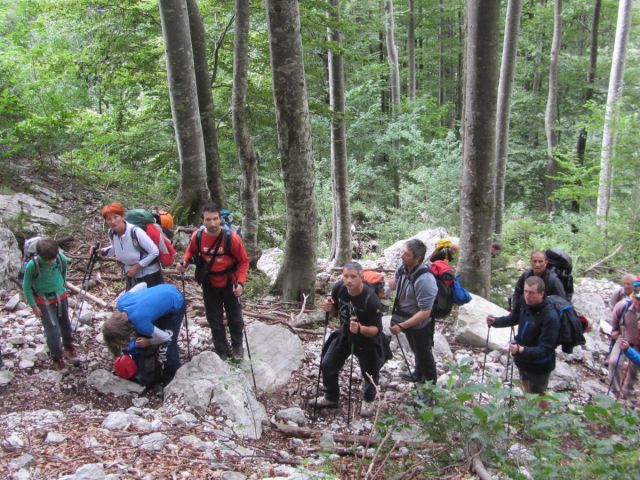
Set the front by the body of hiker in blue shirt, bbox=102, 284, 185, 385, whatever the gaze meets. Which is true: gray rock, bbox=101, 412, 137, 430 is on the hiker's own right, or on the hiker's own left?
on the hiker's own left

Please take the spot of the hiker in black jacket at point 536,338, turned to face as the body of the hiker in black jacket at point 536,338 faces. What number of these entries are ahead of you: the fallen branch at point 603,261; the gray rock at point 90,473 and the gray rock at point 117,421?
2

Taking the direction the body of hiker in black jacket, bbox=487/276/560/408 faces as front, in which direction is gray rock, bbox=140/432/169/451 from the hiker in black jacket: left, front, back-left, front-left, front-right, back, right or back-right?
front

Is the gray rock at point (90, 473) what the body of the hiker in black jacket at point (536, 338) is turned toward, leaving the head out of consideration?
yes

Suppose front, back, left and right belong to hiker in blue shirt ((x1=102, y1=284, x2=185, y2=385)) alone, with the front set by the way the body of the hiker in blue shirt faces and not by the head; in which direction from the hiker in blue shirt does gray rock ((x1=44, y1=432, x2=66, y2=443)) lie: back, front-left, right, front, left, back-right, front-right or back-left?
front-left

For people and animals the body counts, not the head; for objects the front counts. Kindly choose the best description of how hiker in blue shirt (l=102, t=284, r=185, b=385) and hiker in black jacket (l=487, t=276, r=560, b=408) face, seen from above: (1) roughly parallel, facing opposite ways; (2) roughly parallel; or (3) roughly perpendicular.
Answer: roughly parallel

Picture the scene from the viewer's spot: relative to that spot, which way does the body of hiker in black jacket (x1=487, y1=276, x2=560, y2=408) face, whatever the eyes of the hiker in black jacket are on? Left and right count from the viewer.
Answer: facing the viewer and to the left of the viewer

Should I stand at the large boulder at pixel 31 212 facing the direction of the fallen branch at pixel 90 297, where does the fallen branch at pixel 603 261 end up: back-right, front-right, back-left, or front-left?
front-left

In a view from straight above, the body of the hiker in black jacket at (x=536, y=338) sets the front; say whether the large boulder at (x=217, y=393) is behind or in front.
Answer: in front

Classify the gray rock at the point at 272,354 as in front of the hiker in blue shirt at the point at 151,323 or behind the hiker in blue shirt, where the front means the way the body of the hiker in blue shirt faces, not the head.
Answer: behind

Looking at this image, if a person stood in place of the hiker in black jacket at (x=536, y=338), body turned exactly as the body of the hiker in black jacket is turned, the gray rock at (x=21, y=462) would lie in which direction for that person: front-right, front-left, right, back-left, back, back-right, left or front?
front

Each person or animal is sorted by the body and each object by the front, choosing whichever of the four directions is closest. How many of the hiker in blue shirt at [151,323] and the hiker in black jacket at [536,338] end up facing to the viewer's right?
0

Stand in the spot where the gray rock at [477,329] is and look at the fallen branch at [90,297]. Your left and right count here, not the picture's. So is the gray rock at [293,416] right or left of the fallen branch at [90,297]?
left

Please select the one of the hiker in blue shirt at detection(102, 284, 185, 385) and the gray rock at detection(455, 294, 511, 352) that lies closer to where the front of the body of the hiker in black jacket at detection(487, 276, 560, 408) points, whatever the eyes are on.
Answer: the hiker in blue shirt

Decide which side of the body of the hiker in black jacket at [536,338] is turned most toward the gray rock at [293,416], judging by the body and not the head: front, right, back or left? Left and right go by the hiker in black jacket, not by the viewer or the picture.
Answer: front

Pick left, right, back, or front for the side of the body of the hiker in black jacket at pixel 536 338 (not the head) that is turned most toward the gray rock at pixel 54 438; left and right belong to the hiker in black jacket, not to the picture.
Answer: front

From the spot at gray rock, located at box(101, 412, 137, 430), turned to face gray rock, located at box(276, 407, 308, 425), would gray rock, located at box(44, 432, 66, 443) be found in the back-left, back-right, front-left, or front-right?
back-right

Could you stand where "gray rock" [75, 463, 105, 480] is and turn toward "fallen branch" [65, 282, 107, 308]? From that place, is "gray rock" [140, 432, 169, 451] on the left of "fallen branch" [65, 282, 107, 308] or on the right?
right

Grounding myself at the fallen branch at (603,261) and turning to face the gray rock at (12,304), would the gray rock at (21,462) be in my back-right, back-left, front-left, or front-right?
front-left

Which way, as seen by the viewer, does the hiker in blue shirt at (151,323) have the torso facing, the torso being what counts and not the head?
to the viewer's left
